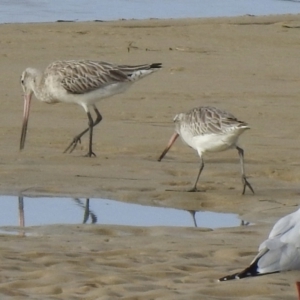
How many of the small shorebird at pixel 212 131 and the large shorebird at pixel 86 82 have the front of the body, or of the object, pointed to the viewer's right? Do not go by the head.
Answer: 0

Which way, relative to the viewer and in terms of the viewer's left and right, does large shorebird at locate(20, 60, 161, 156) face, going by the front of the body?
facing to the left of the viewer

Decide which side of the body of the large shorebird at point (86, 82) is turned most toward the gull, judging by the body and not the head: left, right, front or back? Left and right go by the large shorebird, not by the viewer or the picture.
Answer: left

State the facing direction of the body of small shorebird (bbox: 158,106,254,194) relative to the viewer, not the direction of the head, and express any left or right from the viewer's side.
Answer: facing to the left of the viewer

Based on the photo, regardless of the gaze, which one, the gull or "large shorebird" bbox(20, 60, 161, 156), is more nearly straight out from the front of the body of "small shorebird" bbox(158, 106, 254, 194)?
the large shorebird

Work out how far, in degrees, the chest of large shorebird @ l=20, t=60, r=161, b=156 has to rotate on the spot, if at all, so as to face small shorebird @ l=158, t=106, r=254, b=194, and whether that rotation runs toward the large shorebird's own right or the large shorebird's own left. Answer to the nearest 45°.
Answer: approximately 135° to the large shorebird's own left
